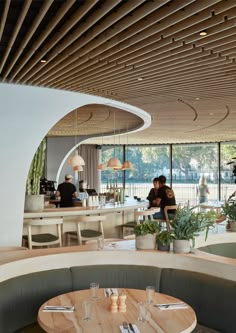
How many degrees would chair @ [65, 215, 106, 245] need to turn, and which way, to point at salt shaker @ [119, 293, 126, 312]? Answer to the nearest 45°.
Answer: approximately 135° to its left

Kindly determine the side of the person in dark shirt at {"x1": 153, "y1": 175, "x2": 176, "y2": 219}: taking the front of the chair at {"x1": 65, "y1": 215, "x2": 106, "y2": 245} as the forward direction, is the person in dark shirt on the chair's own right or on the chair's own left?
on the chair's own right

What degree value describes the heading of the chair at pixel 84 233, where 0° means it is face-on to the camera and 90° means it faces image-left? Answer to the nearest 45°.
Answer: approximately 135°

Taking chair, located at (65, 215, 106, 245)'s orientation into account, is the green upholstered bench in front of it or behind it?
behind

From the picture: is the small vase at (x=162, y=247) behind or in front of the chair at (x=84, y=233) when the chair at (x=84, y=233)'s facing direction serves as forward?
behind

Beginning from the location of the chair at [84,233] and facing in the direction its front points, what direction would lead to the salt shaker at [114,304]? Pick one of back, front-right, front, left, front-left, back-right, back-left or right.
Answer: back-left

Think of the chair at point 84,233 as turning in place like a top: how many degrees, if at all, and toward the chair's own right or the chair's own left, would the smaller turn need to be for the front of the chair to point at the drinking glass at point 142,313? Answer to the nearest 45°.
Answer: approximately 135° to the chair's own left
